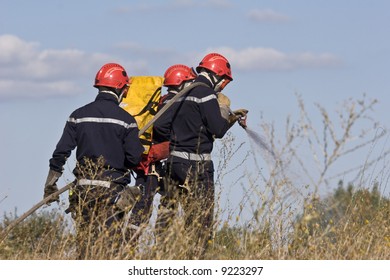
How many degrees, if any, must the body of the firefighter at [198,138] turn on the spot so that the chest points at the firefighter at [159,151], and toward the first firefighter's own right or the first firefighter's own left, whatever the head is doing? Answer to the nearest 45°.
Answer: approximately 90° to the first firefighter's own left

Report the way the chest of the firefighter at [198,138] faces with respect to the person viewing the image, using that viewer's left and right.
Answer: facing away from the viewer and to the right of the viewer

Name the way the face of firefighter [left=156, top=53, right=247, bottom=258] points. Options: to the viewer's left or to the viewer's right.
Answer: to the viewer's right

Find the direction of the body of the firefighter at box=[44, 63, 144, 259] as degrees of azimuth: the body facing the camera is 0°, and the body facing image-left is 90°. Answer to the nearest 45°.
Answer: approximately 225°
